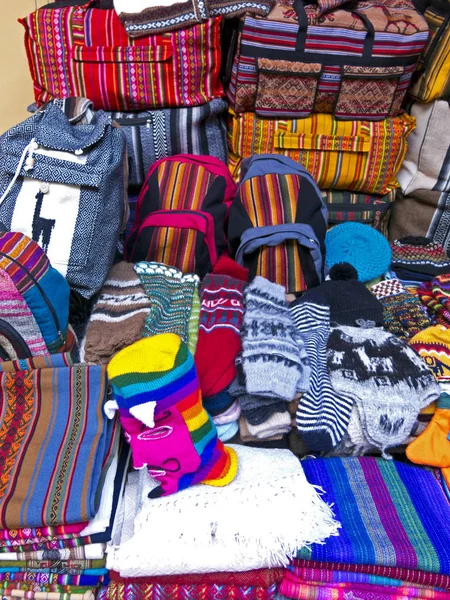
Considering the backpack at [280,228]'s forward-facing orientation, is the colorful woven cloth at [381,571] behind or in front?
in front

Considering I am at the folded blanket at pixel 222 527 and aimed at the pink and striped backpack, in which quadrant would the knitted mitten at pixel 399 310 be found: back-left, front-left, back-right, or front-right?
front-right

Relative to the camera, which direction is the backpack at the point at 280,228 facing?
toward the camera
